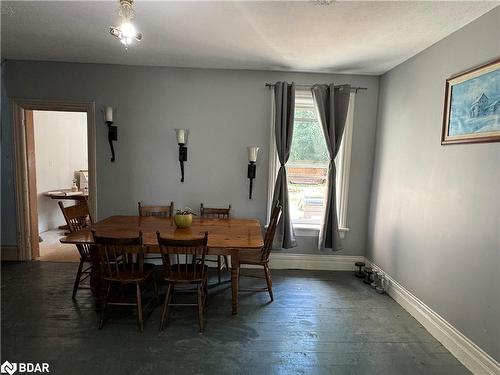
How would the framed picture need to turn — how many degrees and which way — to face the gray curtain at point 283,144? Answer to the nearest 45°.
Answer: approximately 45° to its right

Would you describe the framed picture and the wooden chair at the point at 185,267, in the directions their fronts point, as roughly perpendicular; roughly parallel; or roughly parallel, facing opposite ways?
roughly perpendicular

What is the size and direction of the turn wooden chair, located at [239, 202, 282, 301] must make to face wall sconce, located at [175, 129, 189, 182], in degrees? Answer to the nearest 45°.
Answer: approximately 45° to its right

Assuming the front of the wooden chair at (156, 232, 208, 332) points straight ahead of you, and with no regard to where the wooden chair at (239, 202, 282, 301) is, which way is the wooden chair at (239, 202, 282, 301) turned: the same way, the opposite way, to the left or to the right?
to the left

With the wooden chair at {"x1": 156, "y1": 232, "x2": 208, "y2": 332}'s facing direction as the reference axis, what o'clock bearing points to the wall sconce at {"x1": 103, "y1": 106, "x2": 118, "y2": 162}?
The wall sconce is roughly at 11 o'clock from the wooden chair.

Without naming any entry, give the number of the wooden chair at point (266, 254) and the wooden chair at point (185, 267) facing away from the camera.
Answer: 1

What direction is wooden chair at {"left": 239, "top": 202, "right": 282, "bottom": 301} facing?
to the viewer's left

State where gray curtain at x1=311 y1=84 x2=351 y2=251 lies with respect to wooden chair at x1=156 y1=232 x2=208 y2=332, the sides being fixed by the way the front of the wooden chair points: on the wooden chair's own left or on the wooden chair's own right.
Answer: on the wooden chair's own right

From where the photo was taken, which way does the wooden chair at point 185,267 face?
away from the camera

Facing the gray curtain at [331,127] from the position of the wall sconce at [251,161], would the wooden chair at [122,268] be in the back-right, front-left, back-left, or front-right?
back-right

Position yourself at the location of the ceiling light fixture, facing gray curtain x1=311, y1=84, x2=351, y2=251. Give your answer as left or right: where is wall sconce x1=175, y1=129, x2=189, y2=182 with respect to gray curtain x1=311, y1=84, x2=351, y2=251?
left

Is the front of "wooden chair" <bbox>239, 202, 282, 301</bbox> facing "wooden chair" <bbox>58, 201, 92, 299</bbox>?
yes
